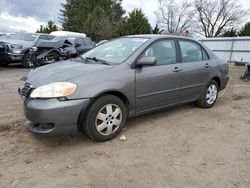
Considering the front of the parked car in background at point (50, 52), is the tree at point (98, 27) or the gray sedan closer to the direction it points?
the gray sedan

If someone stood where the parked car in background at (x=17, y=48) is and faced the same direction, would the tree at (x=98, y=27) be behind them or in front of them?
behind

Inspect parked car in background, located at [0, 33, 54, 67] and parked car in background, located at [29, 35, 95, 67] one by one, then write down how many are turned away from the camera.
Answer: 0

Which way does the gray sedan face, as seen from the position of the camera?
facing the viewer and to the left of the viewer

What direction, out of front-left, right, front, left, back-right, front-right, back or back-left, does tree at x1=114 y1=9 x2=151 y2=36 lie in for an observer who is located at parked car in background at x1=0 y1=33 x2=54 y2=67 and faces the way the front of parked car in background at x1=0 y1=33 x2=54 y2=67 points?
back

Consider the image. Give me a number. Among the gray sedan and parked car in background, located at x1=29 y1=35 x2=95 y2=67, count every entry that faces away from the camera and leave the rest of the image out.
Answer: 0

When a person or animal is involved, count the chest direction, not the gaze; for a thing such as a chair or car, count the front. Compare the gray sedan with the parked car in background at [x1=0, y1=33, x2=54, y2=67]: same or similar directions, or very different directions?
same or similar directions

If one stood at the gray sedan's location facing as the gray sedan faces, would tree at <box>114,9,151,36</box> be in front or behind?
behind

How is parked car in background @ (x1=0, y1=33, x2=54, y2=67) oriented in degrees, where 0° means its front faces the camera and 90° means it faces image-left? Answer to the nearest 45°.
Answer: approximately 45°

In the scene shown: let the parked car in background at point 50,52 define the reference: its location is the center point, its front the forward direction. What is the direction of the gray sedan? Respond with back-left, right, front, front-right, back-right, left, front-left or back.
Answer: front-left
